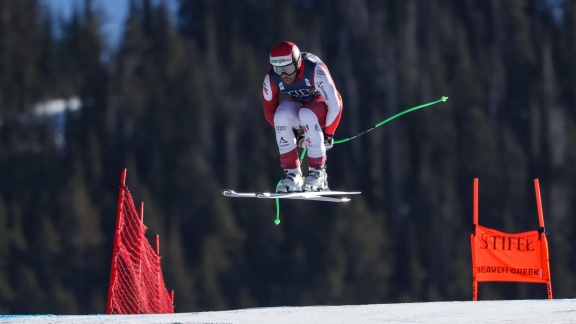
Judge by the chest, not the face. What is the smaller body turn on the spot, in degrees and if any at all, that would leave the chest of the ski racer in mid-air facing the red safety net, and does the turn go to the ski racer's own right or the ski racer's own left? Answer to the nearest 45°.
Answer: approximately 90° to the ski racer's own right

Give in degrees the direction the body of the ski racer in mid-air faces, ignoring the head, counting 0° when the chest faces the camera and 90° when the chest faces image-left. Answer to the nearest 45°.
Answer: approximately 45°
